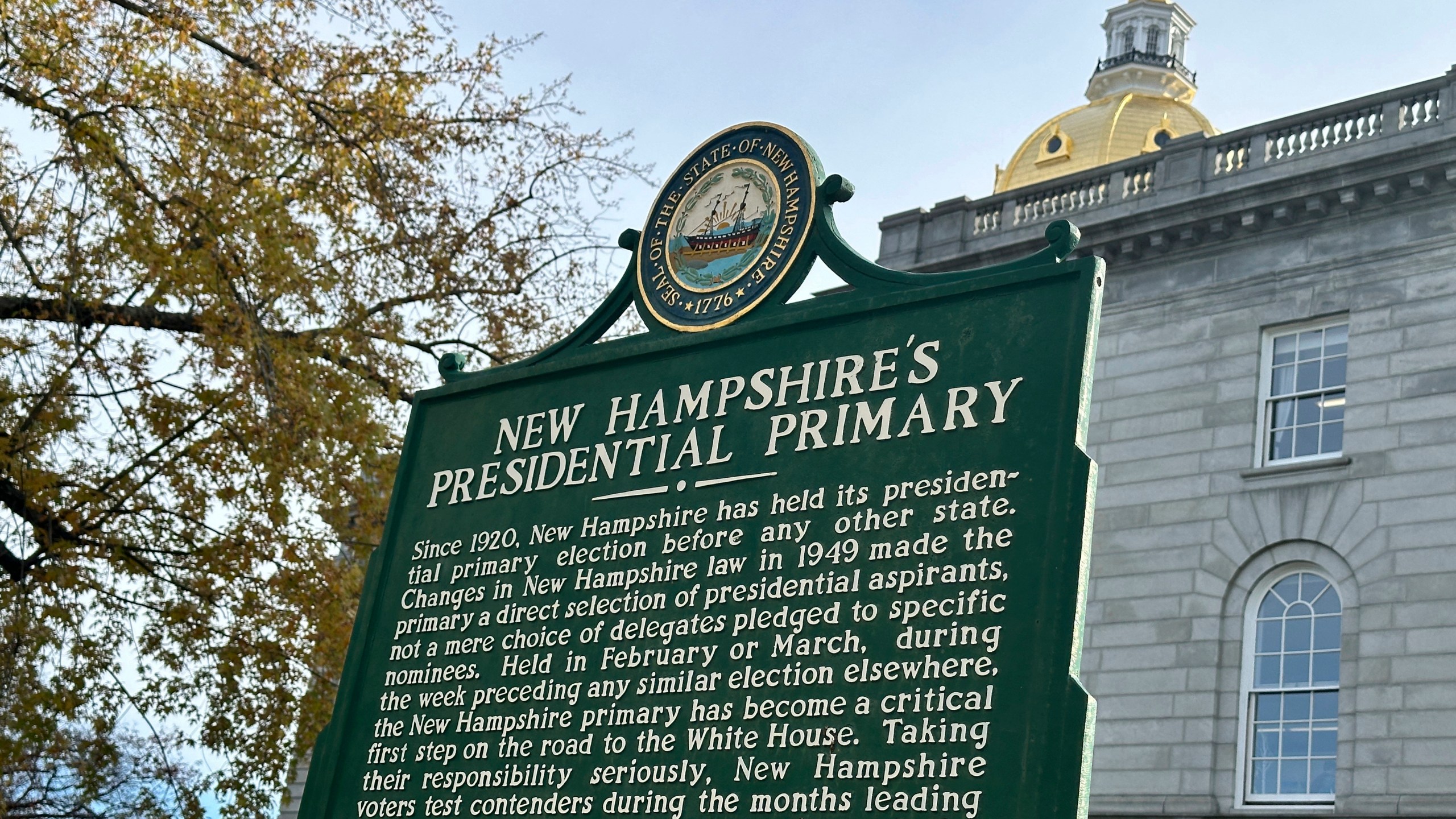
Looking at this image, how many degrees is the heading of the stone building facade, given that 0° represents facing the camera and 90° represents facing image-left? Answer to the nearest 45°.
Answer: approximately 45°

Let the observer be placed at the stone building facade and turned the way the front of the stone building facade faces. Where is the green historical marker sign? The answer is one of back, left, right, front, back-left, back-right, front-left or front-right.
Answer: front-left

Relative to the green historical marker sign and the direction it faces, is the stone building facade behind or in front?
behind

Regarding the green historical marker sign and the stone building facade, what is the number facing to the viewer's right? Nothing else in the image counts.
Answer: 0

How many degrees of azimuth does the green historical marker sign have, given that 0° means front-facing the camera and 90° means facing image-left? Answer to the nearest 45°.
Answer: approximately 45°
